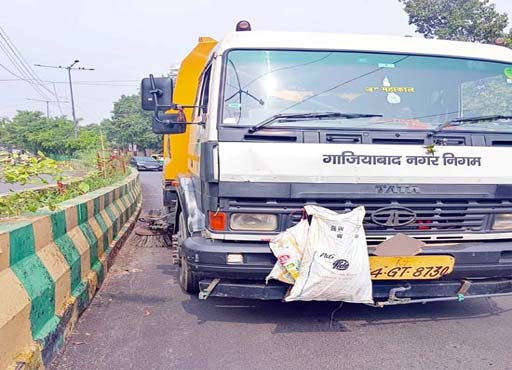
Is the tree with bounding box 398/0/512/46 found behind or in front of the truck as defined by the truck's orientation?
behind

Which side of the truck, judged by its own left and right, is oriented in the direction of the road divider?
right

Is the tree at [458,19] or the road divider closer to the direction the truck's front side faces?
the road divider

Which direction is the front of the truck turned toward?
toward the camera
